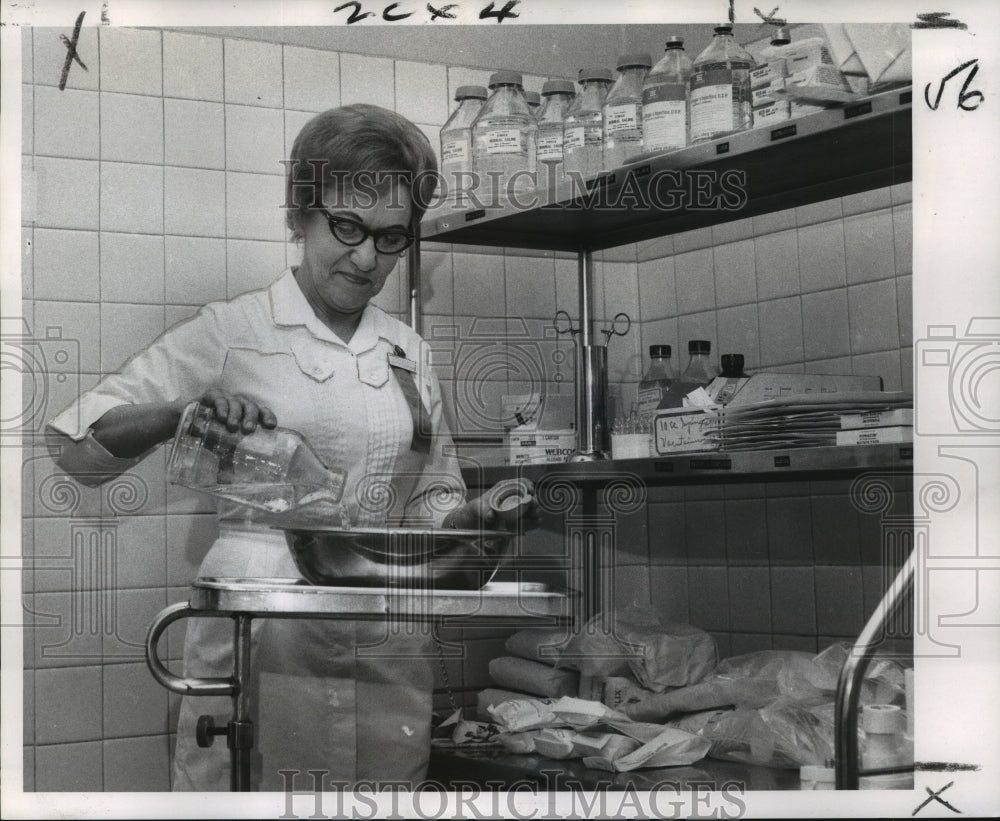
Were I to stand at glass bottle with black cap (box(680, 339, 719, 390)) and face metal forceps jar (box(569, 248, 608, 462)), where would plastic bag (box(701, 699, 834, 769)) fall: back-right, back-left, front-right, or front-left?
back-left

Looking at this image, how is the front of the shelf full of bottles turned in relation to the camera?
facing the viewer and to the left of the viewer

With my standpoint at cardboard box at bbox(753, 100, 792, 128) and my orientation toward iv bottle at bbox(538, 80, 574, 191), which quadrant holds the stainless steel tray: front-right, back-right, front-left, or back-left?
front-left

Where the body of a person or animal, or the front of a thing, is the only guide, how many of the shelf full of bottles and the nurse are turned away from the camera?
0

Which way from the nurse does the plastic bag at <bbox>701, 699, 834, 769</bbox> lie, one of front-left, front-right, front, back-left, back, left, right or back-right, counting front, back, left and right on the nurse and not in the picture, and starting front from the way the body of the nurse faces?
front-left

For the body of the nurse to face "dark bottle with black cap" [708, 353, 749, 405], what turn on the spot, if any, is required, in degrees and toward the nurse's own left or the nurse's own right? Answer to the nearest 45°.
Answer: approximately 45° to the nurse's own left

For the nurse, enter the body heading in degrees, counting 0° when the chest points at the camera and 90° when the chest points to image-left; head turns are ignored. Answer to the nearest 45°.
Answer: approximately 315°
